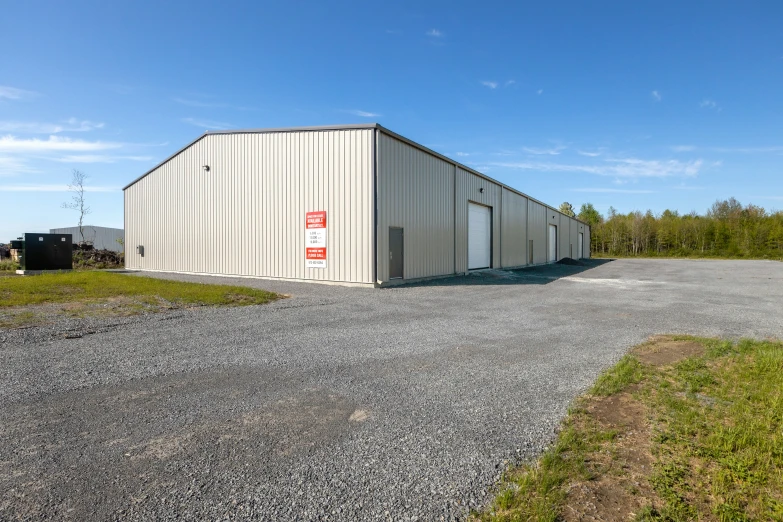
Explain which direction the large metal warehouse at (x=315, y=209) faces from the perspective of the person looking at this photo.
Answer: facing the viewer and to the right of the viewer

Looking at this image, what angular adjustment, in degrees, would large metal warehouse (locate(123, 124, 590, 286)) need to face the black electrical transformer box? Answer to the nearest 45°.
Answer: approximately 135° to its right
